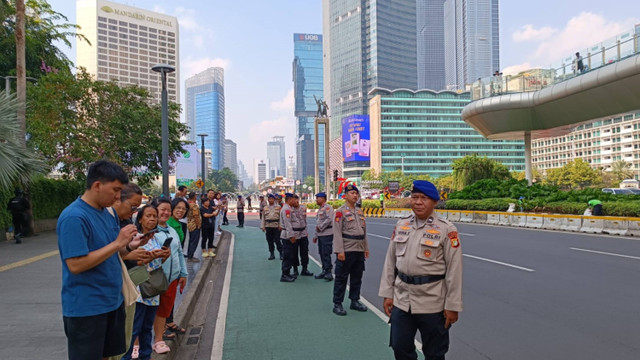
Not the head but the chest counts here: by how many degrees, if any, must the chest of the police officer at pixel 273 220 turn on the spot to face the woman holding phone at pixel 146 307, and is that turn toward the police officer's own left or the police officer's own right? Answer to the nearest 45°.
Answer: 0° — they already face them

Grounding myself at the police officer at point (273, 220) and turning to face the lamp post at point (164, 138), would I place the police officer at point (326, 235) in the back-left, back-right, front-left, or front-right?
back-left

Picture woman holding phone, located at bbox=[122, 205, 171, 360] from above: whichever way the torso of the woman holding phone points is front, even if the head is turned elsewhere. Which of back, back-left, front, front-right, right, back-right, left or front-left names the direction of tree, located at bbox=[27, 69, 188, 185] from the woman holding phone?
back-left

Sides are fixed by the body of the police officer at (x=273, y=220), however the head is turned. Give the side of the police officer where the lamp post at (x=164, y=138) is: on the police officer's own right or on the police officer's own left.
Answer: on the police officer's own right

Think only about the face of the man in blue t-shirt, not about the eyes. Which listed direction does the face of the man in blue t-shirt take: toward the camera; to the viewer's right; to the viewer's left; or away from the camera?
to the viewer's right

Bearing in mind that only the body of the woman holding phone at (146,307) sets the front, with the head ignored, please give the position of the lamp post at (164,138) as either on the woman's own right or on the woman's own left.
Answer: on the woman's own left

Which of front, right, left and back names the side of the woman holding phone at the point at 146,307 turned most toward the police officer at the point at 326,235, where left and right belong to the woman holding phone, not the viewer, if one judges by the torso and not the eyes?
left

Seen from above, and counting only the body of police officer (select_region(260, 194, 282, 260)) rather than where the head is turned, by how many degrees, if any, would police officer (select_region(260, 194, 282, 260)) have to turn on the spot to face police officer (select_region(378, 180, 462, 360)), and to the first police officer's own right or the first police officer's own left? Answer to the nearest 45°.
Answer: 0° — they already face them

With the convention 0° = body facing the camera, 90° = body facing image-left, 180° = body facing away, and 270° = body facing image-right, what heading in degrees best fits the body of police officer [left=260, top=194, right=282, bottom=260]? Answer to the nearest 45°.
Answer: approximately 0°

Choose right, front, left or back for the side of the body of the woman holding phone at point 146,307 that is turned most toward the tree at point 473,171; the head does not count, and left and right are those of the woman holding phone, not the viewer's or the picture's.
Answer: left

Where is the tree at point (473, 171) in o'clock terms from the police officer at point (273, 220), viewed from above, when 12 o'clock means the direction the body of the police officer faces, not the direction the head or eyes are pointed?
The tree is roughly at 7 o'clock from the police officer.

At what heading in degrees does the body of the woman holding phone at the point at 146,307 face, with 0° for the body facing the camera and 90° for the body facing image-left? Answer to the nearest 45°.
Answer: approximately 315°
